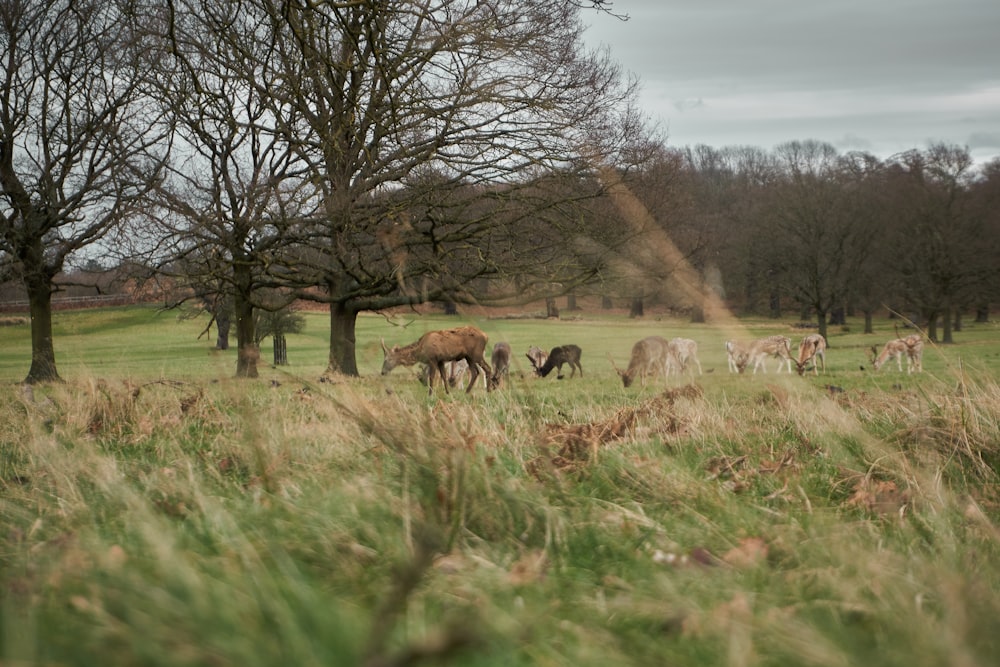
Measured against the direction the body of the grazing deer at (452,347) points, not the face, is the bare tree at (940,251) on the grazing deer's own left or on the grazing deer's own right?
on the grazing deer's own right

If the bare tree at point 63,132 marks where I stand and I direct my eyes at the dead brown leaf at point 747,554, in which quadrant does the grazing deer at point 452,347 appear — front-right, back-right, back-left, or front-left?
front-left

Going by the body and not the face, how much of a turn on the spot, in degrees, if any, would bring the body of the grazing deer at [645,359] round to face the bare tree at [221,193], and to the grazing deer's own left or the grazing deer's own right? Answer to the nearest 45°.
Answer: approximately 45° to the grazing deer's own right

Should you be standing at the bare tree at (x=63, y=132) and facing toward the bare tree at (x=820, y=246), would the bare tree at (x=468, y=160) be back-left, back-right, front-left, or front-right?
front-right

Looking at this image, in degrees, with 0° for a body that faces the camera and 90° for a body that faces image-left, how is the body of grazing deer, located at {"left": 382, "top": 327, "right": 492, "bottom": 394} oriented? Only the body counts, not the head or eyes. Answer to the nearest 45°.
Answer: approximately 90°

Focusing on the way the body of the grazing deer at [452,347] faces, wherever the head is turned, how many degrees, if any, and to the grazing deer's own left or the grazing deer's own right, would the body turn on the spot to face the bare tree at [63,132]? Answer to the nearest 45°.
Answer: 0° — it already faces it

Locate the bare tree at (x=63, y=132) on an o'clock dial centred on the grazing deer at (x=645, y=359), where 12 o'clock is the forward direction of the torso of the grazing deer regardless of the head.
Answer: The bare tree is roughly at 1 o'clock from the grazing deer.

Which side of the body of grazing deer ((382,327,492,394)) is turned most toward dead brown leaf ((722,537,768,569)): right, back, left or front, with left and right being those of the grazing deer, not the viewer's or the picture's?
left

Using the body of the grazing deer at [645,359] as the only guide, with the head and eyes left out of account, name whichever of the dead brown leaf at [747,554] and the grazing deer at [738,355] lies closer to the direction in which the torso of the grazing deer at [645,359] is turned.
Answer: the dead brown leaf
